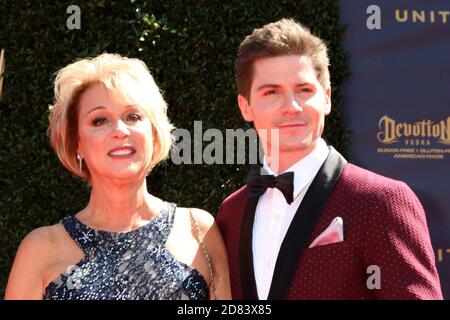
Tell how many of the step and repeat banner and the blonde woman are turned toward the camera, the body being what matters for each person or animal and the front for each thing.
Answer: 2

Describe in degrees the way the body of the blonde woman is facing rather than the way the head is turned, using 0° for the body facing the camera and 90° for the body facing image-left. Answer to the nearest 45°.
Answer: approximately 0°

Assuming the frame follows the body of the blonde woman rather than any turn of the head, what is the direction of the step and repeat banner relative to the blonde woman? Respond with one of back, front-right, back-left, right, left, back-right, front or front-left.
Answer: back-left

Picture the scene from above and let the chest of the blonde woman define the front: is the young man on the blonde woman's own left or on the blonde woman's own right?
on the blonde woman's own left

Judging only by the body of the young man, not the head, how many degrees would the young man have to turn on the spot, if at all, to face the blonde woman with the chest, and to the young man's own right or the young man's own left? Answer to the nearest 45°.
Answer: approximately 45° to the young man's own right

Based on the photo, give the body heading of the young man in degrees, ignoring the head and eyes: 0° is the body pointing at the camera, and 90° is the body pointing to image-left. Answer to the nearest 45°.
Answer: approximately 45°
